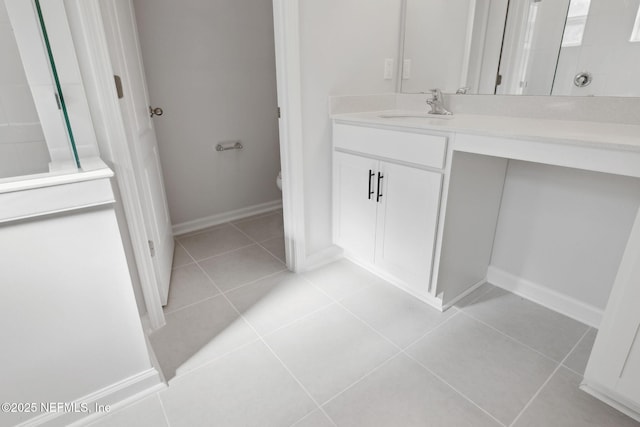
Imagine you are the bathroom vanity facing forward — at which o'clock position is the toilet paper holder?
The toilet paper holder is roughly at 2 o'clock from the bathroom vanity.

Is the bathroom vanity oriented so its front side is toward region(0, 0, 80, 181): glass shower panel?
yes

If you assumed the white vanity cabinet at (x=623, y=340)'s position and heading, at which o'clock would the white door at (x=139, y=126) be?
The white door is roughly at 1 o'clock from the white vanity cabinet.

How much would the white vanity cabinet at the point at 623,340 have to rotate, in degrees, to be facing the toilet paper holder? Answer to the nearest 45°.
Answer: approximately 45° to its right

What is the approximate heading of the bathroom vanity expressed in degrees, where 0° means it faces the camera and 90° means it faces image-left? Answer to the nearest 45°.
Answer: approximately 45°
